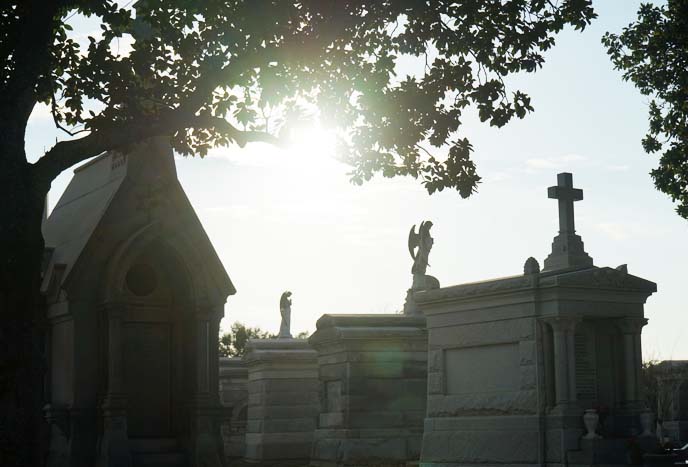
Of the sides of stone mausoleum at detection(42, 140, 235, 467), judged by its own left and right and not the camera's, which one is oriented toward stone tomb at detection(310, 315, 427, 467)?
left

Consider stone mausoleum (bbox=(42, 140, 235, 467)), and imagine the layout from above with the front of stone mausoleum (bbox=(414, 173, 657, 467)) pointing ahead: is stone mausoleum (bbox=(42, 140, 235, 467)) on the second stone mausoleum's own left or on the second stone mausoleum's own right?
on the second stone mausoleum's own right

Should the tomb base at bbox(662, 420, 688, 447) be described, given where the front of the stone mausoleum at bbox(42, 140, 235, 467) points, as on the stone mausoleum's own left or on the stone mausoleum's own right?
on the stone mausoleum's own left

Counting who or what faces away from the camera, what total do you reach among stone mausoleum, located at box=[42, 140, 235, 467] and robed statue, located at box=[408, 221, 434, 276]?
0

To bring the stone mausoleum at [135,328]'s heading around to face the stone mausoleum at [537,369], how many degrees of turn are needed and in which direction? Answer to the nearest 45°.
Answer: approximately 45° to its left

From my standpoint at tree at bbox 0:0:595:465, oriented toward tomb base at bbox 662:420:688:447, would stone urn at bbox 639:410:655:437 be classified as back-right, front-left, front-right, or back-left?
front-right

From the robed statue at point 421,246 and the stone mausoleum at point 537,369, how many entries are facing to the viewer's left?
0

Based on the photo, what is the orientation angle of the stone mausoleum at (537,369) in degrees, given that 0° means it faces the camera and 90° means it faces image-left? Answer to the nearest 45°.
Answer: approximately 315°

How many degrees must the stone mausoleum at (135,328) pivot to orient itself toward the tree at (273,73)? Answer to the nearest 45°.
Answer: approximately 45° to its right
